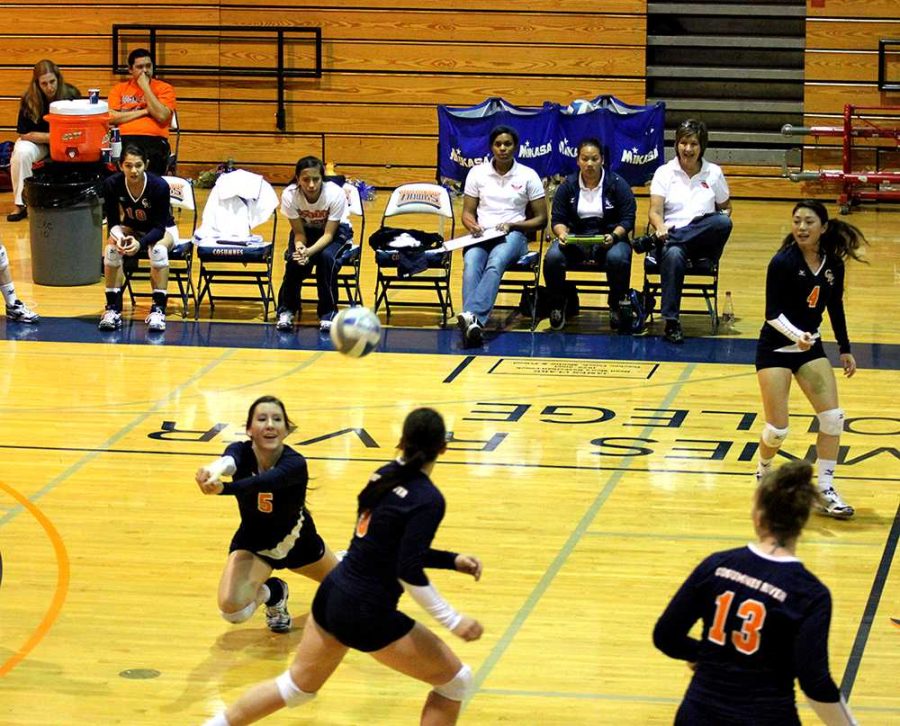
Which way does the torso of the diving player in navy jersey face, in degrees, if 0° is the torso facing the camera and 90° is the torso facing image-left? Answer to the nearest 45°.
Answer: approximately 45°

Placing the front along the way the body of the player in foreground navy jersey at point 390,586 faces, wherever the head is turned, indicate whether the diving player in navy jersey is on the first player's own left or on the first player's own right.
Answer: on the first player's own left

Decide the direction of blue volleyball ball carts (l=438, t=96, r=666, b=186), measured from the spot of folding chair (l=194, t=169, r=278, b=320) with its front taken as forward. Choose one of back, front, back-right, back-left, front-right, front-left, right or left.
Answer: back-left

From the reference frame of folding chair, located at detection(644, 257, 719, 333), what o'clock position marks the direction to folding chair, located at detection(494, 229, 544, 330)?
folding chair, located at detection(494, 229, 544, 330) is roughly at 3 o'clock from folding chair, located at detection(644, 257, 719, 333).

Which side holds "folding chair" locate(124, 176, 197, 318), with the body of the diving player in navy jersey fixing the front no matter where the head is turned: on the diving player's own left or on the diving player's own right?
on the diving player's own right

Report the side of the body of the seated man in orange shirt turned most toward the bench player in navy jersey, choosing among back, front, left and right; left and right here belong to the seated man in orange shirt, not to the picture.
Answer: front

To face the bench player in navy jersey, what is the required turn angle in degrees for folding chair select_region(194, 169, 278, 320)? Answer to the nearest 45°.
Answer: approximately 45° to its right

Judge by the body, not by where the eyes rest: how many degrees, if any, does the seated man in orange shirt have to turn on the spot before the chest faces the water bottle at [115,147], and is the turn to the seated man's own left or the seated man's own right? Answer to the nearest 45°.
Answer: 0° — they already face it

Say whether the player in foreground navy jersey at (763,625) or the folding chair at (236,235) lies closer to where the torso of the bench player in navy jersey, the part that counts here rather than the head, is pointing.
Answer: the player in foreground navy jersey

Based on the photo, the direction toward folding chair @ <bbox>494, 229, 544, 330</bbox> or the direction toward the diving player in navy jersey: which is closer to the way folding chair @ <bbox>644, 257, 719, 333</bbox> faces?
the diving player in navy jersey

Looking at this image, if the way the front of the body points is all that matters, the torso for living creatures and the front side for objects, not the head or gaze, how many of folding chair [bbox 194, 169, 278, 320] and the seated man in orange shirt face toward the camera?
2

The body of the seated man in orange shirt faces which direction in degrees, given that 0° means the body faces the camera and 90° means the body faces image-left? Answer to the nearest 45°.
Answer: approximately 0°
